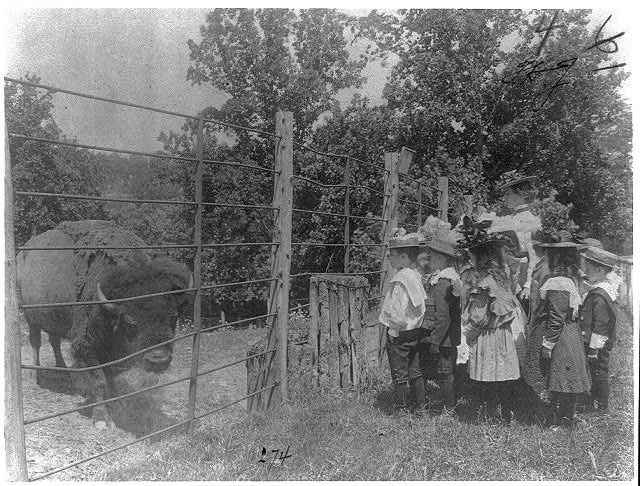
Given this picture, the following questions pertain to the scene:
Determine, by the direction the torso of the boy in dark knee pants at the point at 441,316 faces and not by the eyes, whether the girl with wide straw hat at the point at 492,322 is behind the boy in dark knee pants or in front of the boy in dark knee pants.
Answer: behind

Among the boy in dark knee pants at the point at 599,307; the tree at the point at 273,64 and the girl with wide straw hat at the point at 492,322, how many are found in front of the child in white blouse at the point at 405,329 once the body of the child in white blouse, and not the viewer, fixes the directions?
1

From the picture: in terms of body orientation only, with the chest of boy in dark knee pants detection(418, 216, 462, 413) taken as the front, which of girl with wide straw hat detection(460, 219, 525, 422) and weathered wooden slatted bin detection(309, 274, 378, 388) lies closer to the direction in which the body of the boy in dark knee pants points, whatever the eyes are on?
the weathered wooden slatted bin

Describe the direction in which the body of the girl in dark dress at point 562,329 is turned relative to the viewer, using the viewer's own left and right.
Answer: facing away from the viewer and to the left of the viewer

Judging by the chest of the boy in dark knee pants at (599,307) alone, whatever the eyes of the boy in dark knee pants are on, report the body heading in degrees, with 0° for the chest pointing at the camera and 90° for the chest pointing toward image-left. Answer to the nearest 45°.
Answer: approximately 90°

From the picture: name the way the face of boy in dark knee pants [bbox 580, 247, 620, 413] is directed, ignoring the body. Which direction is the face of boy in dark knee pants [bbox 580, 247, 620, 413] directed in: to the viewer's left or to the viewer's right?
to the viewer's left

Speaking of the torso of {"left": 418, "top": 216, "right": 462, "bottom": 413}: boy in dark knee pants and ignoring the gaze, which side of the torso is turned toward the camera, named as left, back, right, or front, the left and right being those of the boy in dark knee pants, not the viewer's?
left

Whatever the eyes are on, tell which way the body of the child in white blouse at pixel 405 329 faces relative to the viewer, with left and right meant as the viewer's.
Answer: facing away from the viewer and to the left of the viewer

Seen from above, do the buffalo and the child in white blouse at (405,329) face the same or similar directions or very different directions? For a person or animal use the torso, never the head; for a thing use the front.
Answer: very different directions

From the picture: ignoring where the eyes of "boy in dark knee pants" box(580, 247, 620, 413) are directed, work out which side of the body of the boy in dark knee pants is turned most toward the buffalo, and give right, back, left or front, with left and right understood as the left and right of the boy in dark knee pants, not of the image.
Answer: front

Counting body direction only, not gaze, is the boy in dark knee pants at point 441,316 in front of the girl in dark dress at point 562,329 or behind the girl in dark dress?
in front

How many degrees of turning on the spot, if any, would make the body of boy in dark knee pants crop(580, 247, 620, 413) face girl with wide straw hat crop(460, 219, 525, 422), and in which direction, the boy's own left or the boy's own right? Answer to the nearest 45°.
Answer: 0° — they already face them

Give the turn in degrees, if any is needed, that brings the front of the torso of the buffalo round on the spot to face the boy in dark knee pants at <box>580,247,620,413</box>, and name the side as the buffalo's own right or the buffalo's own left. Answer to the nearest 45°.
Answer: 0° — it already faces them

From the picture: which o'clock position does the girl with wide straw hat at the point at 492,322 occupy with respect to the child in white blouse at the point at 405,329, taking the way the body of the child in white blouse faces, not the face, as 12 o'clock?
The girl with wide straw hat is roughly at 5 o'clock from the child in white blouse.

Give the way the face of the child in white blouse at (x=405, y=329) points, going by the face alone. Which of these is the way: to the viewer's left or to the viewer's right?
to the viewer's left
